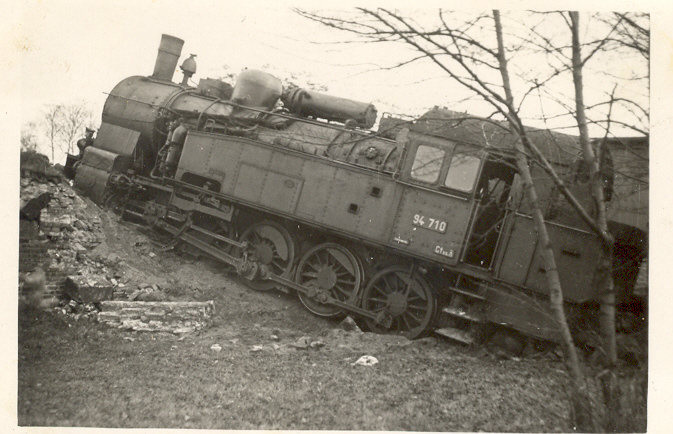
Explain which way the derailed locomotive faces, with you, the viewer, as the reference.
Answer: facing to the left of the viewer

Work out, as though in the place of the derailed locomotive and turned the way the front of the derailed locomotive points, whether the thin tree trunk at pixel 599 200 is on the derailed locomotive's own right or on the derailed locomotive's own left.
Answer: on the derailed locomotive's own left

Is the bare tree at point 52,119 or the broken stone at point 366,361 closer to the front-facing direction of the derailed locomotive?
the bare tree

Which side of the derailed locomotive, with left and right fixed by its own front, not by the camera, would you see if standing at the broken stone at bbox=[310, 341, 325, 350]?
left

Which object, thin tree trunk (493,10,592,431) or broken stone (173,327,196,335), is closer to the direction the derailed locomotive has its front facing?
the broken stone

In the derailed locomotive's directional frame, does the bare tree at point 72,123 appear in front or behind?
in front

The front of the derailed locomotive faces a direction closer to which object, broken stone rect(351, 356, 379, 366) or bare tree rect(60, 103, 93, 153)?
the bare tree

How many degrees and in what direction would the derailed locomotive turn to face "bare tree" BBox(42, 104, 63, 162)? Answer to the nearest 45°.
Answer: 0° — it already faces it

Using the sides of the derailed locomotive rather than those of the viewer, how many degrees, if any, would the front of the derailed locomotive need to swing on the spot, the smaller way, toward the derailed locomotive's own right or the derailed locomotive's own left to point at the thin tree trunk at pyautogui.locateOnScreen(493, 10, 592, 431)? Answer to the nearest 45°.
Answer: approximately 135° to the derailed locomotive's own left

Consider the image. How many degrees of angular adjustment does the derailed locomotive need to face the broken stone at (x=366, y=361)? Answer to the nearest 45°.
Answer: approximately 90° to its left

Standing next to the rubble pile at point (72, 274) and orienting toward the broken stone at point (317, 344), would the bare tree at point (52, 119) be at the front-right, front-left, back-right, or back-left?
back-left

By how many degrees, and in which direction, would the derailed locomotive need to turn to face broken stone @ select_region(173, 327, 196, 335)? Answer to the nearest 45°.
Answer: approximately 45° to its left
